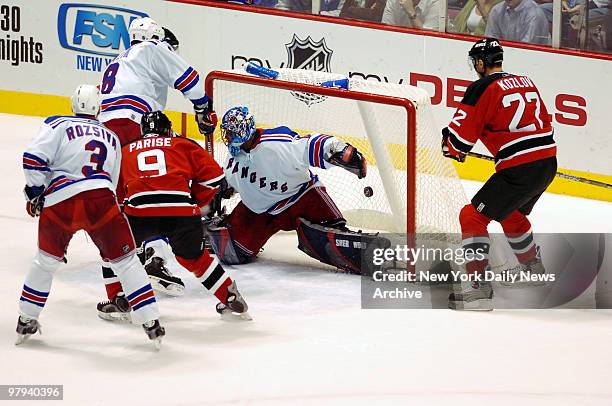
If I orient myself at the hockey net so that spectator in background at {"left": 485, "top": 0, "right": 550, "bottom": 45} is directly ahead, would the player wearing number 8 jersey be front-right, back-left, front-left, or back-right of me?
back-left

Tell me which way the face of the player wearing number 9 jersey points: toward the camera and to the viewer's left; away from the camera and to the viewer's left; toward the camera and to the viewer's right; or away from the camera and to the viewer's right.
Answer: away from the camera and to the viewer's right

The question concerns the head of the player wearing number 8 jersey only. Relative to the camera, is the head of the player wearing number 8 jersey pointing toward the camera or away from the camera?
away from the camera

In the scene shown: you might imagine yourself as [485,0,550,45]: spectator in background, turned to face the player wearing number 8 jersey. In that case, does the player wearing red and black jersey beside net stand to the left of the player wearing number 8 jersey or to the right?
left

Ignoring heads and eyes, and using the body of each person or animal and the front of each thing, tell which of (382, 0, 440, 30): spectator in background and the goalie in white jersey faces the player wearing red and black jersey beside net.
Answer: the spectator in background

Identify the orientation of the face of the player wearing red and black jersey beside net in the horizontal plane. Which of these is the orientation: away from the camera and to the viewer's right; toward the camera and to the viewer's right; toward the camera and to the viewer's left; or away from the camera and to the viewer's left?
away from the camera and to the viewer's left

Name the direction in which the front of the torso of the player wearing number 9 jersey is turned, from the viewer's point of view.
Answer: away from the camera

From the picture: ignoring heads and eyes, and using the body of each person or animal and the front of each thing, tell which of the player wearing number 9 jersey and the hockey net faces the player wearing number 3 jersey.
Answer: the hockey net

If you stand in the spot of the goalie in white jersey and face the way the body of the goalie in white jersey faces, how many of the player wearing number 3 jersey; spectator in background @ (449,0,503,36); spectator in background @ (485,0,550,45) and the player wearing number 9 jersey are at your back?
2

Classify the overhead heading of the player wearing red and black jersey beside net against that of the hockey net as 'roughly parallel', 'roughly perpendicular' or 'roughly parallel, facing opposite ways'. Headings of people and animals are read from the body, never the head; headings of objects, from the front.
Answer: roughly perpendicular

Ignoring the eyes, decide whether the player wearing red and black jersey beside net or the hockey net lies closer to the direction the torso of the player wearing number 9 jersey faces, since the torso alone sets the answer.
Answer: the hockey net

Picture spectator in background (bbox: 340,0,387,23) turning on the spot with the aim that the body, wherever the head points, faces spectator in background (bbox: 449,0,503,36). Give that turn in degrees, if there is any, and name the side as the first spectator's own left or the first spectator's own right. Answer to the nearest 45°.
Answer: approximately 45° to the first spectator's own left

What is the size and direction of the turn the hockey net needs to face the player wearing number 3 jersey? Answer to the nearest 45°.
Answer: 0° — it already faces them

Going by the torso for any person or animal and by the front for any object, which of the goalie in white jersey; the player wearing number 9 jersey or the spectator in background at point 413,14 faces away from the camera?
the player wearing number 9 jersey

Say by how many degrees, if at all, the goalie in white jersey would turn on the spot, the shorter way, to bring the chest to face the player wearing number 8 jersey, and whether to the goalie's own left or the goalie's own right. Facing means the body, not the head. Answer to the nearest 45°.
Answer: approximately 90° to the goalie's own right
